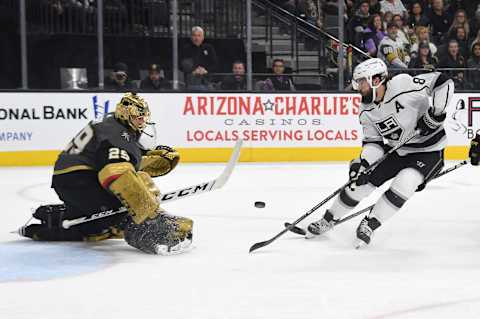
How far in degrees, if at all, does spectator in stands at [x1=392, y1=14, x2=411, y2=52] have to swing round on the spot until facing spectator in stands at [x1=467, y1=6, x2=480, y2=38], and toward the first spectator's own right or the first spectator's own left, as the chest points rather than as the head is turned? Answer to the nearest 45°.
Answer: approximately 135° to the first spectator's own left

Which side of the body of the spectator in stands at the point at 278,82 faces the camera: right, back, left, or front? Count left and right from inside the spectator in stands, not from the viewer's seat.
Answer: front

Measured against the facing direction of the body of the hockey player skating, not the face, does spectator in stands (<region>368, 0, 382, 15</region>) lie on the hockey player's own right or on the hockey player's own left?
on the hockey player's own right

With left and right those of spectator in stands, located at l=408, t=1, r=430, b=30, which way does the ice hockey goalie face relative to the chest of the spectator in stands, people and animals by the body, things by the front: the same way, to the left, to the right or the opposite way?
to the left

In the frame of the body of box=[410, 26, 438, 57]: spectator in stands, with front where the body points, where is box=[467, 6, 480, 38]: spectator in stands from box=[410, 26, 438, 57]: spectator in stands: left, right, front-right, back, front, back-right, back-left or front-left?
back-left

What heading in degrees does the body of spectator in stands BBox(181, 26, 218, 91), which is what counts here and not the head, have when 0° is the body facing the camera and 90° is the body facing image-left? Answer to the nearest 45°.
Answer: approximately 0°

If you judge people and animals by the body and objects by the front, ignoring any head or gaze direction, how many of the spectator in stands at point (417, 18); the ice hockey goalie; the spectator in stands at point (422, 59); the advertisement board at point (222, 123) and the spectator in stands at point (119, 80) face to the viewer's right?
1

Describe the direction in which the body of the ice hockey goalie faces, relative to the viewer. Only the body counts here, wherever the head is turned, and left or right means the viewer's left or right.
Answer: facing to the right of the viewer

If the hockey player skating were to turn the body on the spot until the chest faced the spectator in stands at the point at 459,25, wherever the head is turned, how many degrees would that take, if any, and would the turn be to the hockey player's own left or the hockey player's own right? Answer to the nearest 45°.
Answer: approximately 135° to the hockey player's own right

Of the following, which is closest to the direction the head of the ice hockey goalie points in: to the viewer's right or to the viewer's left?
to the viewer's right

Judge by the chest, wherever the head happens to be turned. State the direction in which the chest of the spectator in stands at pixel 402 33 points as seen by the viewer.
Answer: toward the camera
